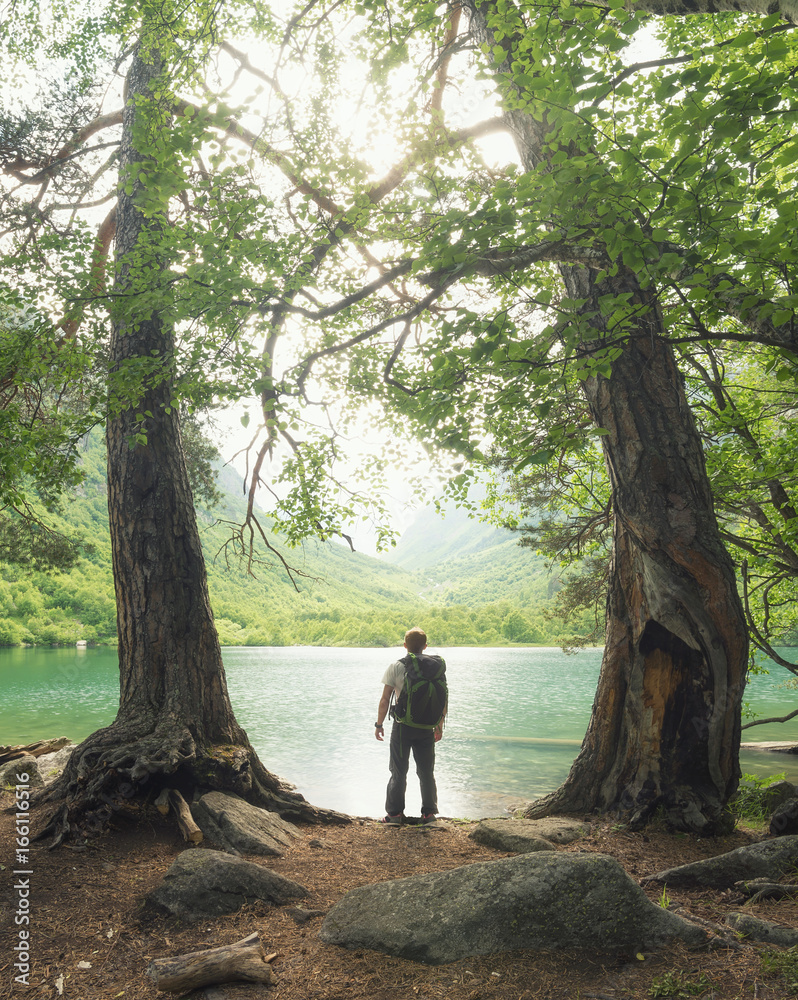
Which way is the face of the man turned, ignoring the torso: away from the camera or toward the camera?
away from the camera

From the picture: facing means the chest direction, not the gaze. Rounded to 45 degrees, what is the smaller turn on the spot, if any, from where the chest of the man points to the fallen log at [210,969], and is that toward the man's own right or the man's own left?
approximately 180°

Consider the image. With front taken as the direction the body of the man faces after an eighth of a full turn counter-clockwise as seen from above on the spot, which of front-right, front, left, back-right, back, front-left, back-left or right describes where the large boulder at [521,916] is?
back-left

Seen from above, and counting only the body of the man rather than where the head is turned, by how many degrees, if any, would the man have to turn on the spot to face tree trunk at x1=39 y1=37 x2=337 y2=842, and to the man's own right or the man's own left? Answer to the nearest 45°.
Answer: approximately 135° to the man's own left

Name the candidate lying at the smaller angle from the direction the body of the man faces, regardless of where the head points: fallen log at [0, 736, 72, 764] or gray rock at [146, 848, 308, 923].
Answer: the fallen log

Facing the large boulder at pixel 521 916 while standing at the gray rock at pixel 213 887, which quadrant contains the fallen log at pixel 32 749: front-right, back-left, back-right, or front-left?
back-left

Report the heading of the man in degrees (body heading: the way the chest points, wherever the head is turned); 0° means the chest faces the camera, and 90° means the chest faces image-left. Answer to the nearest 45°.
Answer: approximately 180°

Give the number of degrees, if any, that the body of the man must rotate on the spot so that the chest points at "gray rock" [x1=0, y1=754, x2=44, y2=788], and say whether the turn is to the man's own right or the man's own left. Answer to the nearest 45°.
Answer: approximately 90° to the man's own left

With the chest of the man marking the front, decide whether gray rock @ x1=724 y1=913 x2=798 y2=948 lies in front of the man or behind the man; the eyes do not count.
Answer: behind
